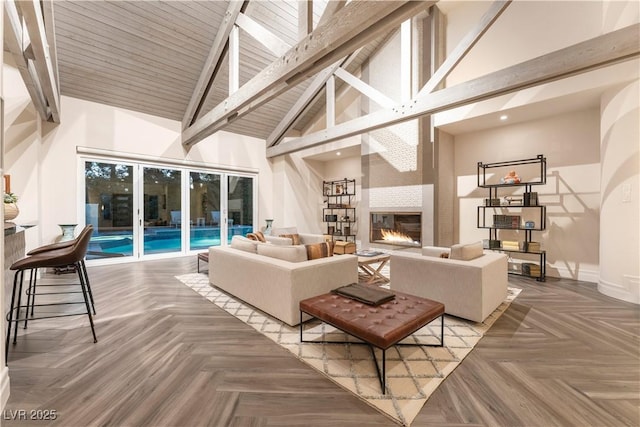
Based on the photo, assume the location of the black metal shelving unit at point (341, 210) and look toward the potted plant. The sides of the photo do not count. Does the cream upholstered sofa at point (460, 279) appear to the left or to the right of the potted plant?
left

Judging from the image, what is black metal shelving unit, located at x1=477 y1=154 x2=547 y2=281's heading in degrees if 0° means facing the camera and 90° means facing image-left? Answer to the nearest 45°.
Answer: approximately 45°

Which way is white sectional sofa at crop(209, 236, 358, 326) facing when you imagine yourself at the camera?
facing away from the viewer and to the right of the viewer

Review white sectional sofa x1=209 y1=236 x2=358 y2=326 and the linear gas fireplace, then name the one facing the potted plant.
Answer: the linear gas fireplace

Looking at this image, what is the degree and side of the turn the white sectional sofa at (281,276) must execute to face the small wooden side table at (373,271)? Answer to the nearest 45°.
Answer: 0° — it already faces it

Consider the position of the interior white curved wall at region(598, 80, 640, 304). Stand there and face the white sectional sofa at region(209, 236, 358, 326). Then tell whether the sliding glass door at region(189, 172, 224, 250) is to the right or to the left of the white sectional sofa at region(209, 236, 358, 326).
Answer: right

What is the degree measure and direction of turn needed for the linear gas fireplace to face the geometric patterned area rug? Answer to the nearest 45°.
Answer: approximately 45° to its left

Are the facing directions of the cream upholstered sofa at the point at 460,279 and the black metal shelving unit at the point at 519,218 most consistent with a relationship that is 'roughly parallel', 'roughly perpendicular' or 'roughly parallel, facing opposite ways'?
roughly perpendicular

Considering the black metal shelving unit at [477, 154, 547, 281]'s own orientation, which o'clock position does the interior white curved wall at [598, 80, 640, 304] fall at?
The interior white curved wall is roughly at 9 o'clock from the black metal shelving unit.
